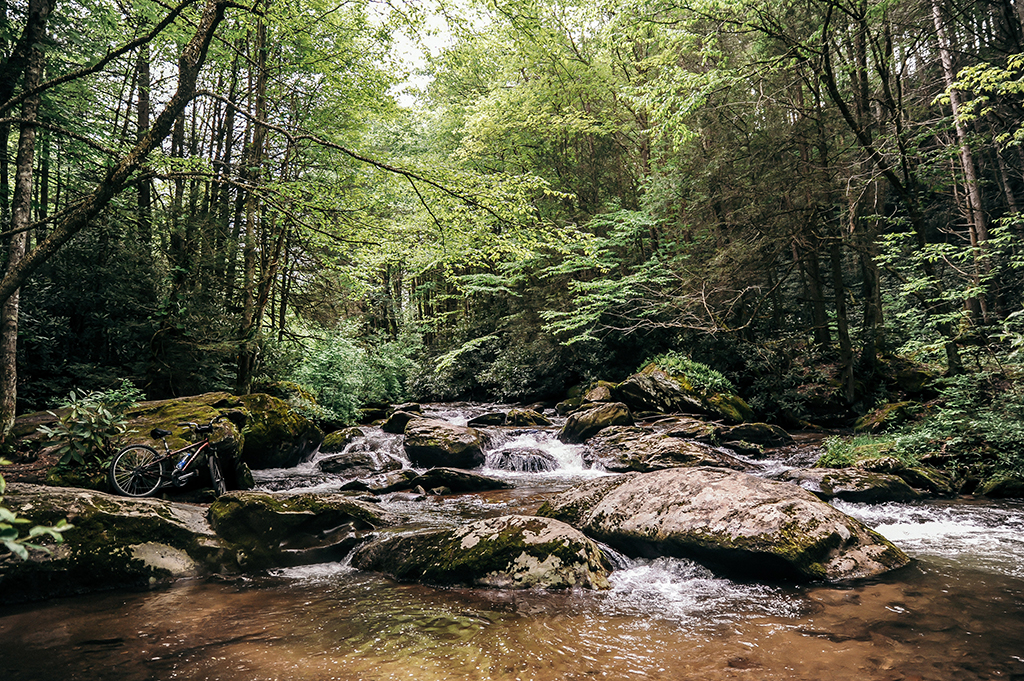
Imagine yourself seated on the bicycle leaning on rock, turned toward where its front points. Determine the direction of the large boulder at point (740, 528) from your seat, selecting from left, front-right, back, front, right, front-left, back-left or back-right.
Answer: front-right

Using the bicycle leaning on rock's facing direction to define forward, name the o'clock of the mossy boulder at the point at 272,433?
The mossy boulder is roughly at 10 o'clock from the bicycle leaning on rock.

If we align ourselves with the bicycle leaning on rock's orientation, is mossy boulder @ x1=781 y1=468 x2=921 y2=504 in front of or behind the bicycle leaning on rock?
in front

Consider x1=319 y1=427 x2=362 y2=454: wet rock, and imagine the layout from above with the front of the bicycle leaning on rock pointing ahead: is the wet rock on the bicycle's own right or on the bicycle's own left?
on the bicycle's own left

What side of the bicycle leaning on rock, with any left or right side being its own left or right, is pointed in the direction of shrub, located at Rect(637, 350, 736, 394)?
front

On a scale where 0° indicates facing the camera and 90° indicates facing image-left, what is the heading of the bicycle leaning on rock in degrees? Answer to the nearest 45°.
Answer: approximately 270°

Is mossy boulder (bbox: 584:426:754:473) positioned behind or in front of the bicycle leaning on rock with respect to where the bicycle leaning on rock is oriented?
in front

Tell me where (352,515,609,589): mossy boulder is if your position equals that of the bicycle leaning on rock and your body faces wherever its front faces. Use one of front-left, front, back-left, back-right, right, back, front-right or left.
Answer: front-right
